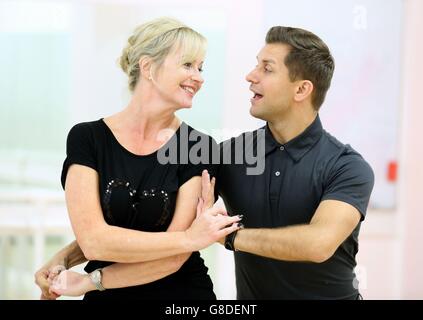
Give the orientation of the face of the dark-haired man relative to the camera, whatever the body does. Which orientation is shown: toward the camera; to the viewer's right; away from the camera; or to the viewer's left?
to the viewer's left

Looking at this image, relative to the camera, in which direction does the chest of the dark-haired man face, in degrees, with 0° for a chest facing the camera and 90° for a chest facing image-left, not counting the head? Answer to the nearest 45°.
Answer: approximately 45°

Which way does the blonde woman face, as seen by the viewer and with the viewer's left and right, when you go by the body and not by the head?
facing the viewer

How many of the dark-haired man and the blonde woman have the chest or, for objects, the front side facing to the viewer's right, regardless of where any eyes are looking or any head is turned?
0
